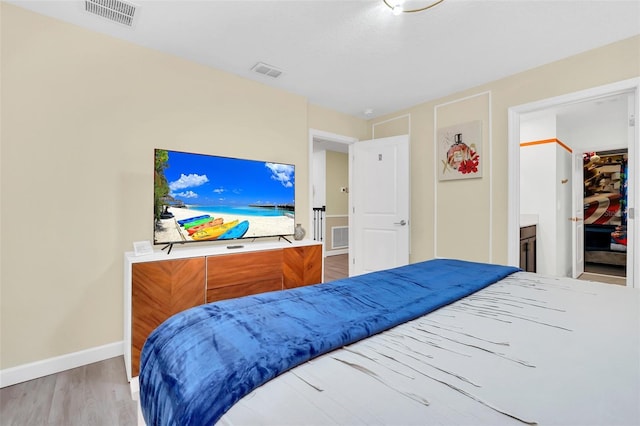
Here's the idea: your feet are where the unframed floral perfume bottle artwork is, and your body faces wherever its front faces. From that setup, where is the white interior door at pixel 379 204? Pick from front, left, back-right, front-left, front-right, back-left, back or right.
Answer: front-right

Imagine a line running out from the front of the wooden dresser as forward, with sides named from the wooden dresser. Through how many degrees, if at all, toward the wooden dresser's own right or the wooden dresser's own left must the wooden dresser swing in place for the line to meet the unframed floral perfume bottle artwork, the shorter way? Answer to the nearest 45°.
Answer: approximately 45° to the wooden dresser's own left

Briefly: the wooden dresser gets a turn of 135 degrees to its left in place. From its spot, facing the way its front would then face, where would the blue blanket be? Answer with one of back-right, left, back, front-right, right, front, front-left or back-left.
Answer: back

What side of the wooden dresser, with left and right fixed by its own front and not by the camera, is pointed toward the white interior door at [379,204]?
left

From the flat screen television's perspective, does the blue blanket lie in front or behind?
in front

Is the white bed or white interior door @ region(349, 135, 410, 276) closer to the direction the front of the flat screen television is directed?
the white bed

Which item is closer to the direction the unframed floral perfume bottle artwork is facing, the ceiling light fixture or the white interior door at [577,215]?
the ceiling light fixture

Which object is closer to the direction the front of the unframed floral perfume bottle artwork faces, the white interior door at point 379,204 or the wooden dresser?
the wooden dresser

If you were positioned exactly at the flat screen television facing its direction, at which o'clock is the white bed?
The white bed is roughly at 1 o'clock from the flat screen television.

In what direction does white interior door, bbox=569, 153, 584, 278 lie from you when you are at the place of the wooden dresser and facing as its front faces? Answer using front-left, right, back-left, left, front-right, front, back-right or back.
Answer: front-left

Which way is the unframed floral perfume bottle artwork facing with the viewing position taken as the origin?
facing the viewer and to the left of the viewer

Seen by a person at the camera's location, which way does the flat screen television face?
facing the viewer and to the right of the viewer

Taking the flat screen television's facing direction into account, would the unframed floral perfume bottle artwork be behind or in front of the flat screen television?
in front

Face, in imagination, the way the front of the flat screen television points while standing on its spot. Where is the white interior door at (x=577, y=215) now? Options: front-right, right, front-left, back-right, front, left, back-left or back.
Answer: front-left

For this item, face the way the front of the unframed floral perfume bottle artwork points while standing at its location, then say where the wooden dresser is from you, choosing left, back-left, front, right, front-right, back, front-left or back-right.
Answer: front
